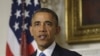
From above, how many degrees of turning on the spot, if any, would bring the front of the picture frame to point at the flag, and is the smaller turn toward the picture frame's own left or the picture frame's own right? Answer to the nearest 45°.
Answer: approximately 90° to the picture frame's own right

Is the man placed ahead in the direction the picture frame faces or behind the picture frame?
ahead

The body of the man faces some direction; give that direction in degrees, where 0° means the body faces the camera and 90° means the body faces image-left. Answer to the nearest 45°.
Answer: approximately 45°

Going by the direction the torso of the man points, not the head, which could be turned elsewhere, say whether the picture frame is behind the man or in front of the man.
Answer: behind

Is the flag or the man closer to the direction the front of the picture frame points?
the man

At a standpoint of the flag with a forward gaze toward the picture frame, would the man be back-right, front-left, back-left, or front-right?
front-right

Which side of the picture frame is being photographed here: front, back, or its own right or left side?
front

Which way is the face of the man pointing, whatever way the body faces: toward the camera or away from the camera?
toward the camera

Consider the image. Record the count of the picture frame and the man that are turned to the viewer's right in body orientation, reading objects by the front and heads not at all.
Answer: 0
